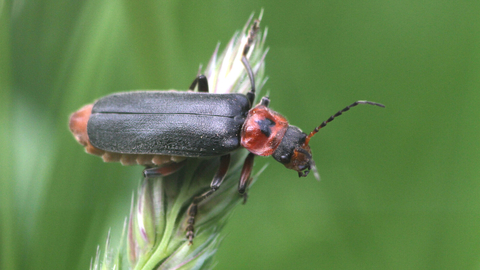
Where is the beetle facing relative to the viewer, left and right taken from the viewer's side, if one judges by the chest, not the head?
facing to the right of the viewer
